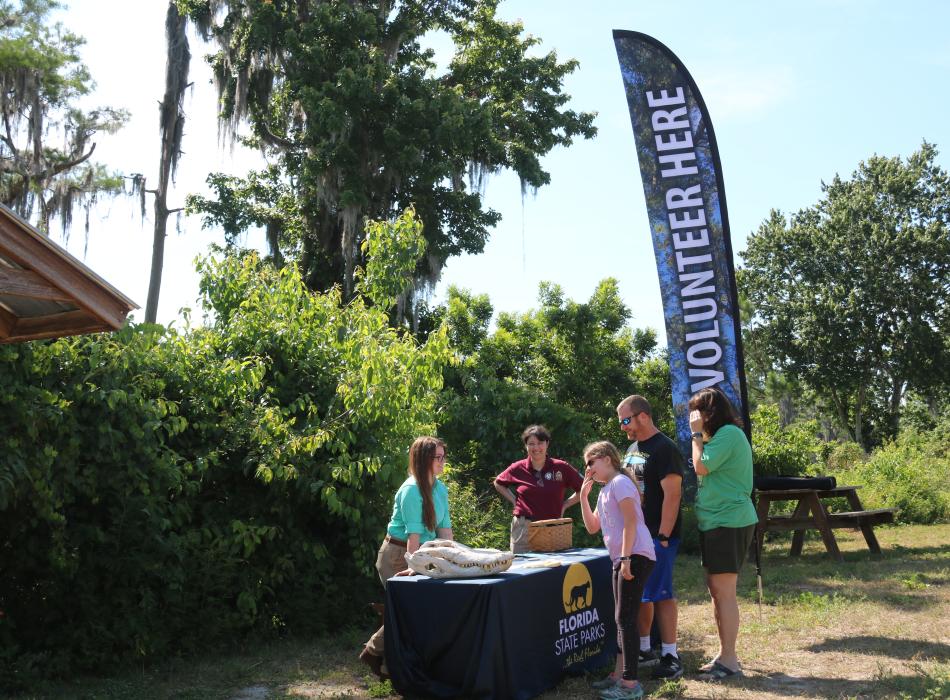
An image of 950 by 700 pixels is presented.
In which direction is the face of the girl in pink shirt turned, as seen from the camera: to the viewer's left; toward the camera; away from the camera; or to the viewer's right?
to the viewer's left

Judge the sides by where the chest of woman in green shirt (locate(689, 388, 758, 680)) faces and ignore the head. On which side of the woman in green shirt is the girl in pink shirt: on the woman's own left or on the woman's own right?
on the woman's own left

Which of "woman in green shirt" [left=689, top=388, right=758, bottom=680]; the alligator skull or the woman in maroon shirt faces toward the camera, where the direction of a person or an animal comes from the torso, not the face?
the woman in maroon shirt

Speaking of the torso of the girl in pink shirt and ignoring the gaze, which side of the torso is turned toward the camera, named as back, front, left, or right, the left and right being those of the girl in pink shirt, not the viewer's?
left

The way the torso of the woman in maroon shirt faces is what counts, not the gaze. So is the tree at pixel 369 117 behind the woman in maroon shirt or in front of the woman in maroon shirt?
behind

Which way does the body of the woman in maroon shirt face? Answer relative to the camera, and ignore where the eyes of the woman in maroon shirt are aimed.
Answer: toward the camera

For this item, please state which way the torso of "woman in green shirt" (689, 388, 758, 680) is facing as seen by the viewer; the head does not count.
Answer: to the viewer's left

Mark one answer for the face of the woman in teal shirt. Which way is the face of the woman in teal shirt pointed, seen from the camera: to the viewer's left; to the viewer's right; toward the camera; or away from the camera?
to the viewer's right

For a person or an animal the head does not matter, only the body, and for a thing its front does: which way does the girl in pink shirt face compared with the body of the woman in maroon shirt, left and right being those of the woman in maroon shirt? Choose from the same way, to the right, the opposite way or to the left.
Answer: to the right

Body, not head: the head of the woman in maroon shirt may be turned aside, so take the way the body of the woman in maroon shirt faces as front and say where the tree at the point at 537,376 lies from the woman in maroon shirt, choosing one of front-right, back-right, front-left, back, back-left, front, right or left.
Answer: back

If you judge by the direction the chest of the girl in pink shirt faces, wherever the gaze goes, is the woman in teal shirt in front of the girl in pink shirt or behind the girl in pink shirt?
in front

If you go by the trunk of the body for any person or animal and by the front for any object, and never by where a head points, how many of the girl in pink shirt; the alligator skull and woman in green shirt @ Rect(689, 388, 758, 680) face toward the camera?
0

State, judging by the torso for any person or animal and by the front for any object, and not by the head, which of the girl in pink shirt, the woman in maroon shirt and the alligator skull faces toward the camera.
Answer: the woman in maroon shirt
